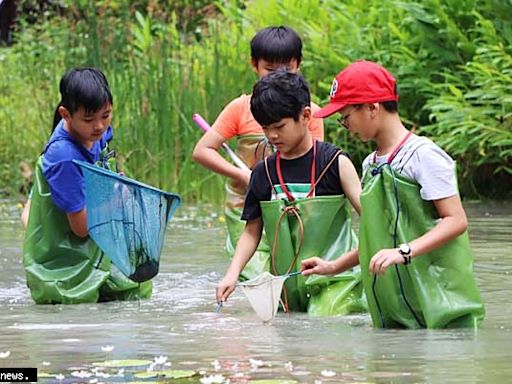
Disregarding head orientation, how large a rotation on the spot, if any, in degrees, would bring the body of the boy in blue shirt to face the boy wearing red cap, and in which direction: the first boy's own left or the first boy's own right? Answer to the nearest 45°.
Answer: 0° — they already face them

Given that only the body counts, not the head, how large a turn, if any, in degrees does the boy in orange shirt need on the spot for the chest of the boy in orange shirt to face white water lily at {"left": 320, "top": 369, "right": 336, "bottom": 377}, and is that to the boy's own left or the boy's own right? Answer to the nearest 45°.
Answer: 0° — they already face it

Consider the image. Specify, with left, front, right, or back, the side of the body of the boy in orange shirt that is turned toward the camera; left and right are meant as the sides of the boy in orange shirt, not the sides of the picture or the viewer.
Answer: front

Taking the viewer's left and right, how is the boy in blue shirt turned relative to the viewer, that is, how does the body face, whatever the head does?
facing the viewer and to the right of the viewer

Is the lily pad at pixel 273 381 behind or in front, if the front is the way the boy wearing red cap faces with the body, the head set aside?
in front

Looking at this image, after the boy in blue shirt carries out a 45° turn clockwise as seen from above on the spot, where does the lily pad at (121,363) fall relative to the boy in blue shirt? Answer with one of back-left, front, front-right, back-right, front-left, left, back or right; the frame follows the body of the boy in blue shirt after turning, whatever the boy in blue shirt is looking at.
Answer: front

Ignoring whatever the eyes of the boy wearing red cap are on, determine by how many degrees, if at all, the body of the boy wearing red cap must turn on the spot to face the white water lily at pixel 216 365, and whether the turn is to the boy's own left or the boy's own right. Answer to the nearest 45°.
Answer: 0° — they already face it

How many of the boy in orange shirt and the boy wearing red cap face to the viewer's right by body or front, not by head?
0

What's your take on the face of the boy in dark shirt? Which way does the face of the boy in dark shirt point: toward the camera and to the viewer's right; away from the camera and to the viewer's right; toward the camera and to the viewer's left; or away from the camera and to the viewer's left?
toward the camera and to the viewer's left

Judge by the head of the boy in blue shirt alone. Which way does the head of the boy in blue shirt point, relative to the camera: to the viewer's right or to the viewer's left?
to the viewer's right

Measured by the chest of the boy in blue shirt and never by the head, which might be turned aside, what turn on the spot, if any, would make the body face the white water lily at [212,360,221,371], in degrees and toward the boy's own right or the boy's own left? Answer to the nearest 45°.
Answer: approximately 45° to the boy's own right

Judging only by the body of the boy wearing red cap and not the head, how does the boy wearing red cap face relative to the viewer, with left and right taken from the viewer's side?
facing the viewer and to the left of the viewer

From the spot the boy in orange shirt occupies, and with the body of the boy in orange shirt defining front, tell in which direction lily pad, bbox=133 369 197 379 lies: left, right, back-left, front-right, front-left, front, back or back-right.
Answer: front

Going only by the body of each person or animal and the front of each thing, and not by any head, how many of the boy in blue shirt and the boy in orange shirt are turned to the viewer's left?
0

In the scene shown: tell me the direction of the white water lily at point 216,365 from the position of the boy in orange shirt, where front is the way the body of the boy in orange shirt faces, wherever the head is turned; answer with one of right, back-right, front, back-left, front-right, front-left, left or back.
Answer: front

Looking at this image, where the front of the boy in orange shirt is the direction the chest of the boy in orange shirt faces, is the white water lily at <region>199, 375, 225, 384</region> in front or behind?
in front

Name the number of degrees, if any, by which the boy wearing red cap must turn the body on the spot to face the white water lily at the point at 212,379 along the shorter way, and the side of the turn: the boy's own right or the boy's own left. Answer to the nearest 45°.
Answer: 0° — they already face it
